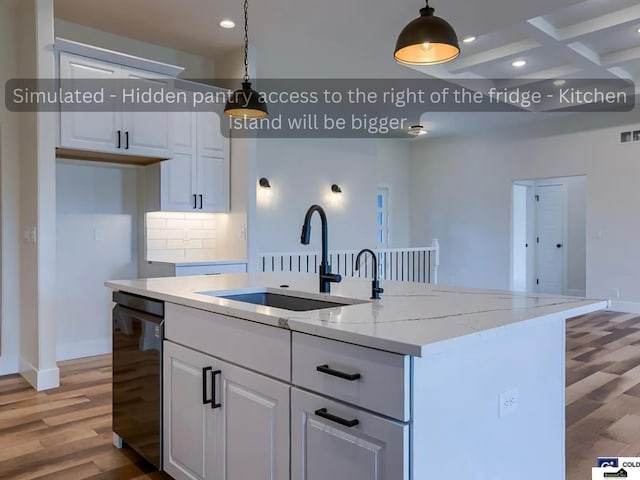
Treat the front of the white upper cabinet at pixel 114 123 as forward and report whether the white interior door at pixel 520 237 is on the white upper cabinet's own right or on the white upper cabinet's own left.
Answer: on the white upper cabinet's own left

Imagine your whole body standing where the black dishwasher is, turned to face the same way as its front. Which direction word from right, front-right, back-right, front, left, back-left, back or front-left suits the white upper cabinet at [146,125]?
back-right

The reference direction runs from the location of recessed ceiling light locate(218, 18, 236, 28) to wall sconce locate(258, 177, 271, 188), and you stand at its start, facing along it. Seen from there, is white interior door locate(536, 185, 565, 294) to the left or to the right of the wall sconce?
right

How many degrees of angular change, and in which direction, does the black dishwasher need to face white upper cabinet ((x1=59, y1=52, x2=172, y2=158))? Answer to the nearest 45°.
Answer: approximately 135° to its right

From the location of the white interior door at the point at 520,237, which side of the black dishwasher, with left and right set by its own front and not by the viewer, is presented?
back

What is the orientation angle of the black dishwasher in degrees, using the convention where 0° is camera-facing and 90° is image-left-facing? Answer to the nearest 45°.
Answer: approximately 45°

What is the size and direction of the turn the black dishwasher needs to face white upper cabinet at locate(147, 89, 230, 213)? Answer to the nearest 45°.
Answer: approximately 135° to its right

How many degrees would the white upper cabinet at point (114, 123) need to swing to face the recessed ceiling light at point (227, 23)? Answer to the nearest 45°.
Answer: approximately 45° to its left
